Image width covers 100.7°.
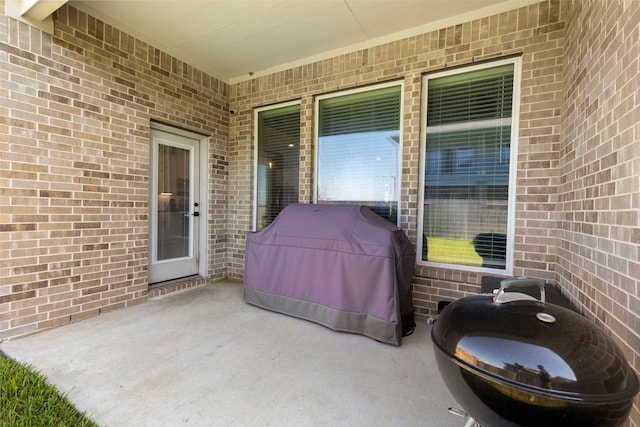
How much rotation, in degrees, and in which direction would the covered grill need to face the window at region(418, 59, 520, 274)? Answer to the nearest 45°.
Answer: approximately 135° to its left

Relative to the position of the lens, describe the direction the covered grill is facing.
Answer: facing the viewer and to the left of the viewer

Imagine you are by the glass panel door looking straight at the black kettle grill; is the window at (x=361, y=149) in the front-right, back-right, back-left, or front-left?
front-left

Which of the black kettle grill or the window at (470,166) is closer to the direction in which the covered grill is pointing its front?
the black kettle grill

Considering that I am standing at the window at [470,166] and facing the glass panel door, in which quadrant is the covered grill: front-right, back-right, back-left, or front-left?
front-left

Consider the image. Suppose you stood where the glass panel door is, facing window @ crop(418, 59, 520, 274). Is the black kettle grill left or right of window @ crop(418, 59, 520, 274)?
right

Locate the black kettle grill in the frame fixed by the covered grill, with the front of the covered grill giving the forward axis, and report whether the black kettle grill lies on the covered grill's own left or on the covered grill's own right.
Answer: on the covered grill's own left

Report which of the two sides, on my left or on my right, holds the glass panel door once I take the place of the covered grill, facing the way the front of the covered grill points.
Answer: on my right

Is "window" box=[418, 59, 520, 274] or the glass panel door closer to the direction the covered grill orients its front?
the glass panel door
